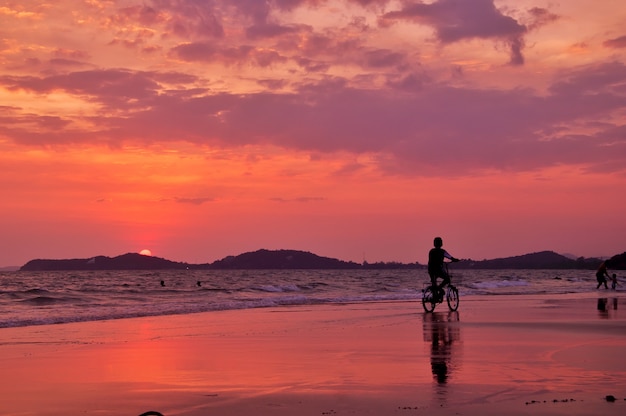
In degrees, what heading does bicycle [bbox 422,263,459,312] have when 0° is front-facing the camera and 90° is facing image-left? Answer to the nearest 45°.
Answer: approximately 225°

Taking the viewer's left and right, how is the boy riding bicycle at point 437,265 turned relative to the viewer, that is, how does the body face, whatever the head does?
facing away from the viewer and to the right of the viewer
